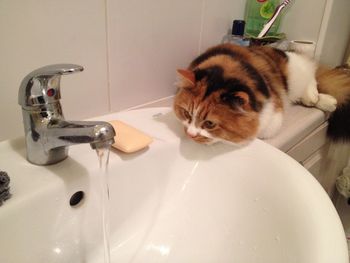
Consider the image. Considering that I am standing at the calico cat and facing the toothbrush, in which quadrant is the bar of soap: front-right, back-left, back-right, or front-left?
back-left

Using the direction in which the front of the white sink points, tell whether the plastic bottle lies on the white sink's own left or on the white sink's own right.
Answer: on the white sink's own left

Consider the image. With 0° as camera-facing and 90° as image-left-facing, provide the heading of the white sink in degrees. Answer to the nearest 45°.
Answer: approximately 315°
